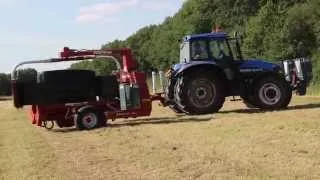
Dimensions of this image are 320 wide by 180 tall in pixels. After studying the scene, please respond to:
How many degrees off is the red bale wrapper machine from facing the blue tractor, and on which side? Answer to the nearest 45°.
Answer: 0° — it already faces it

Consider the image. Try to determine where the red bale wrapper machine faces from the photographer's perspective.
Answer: facing to the right of the viewer
